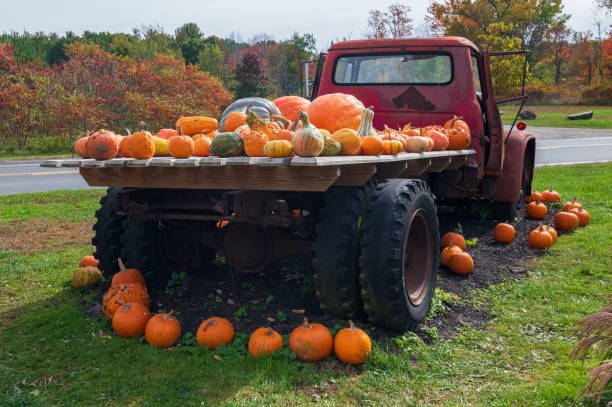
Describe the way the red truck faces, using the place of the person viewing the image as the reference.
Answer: facing away from the viewer and to the right of the viewer

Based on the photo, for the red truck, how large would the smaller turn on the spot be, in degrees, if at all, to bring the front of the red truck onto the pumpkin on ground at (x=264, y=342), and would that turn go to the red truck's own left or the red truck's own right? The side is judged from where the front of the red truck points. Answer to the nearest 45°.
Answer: approximately 180°

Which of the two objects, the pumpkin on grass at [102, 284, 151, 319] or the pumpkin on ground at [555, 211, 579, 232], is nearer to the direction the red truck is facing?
the pumpkin on ground

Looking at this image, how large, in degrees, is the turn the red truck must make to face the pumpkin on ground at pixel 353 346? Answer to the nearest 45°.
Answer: approximately 135° to its right

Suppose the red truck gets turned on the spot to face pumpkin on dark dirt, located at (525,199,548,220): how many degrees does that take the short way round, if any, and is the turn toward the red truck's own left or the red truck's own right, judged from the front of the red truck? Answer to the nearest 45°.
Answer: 0° — it already faces it

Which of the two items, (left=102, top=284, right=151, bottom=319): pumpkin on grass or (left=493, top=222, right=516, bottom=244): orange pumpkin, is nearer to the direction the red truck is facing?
the orange pumpkin

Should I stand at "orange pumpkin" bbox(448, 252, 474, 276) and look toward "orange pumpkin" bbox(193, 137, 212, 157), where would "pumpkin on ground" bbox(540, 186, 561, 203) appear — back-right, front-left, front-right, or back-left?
back-right

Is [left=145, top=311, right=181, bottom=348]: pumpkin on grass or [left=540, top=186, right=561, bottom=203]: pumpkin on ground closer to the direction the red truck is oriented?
the pumpkin on ground
